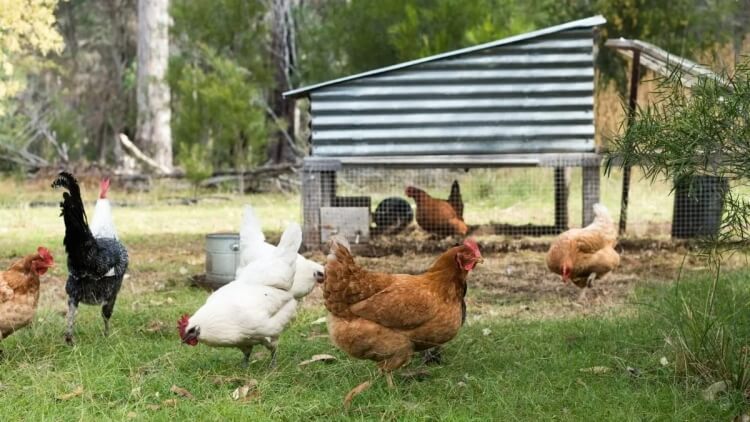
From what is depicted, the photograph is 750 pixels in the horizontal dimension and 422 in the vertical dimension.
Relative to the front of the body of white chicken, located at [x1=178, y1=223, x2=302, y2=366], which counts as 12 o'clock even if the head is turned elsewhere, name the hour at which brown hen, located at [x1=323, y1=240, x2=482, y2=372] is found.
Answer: The brown hen is roughly at 7 o'clock from the white chicken.

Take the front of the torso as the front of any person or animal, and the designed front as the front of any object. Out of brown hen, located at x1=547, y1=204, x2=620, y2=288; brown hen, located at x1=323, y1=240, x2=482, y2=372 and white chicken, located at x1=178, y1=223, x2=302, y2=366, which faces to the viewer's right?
brown hen, located at x1=323, y1=240, x2=482, y2=372

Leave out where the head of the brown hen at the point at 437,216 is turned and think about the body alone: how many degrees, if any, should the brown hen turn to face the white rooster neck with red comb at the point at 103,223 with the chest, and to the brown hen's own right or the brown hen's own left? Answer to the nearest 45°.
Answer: approximately 45° to the brown hen's own left

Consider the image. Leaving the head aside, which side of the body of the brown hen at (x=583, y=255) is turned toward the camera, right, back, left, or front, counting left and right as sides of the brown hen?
left

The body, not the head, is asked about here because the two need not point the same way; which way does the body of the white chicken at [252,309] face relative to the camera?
to the viewer's left

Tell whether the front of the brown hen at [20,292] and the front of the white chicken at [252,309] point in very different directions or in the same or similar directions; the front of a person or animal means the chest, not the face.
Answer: very different directions

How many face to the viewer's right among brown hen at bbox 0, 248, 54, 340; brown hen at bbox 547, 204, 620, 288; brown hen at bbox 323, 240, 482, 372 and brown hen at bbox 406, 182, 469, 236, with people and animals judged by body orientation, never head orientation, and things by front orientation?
2

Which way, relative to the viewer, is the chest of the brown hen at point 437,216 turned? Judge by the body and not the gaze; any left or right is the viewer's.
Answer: facing to the left of the viewer

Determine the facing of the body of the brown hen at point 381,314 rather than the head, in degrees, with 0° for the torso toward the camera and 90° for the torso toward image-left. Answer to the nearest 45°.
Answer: approximately 270°

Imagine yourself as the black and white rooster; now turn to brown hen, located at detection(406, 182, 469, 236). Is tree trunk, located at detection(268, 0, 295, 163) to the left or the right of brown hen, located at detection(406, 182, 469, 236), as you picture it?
left
